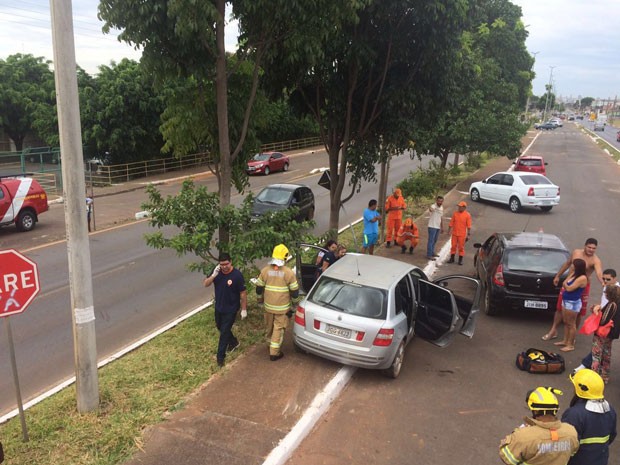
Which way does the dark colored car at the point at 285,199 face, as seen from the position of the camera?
facing the viewer and to the left of the viewer

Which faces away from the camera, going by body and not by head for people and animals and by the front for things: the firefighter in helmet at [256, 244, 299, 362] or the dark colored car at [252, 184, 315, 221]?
the firefighter in helmet

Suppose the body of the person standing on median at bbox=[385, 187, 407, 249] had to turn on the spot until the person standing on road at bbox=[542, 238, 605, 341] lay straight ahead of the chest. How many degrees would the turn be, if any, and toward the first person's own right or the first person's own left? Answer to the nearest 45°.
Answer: approximately 45° to the first person's own left

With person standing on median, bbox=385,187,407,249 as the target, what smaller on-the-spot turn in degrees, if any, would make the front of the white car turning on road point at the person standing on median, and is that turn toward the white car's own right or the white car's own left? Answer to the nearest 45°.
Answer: approximately 135° to the white car's own left

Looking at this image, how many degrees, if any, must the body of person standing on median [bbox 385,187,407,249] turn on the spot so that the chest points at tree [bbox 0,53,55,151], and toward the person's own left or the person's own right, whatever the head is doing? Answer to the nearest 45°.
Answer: approximately 135° to the person's own right

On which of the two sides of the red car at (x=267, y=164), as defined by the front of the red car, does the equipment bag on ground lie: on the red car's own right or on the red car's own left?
on the red car's own left

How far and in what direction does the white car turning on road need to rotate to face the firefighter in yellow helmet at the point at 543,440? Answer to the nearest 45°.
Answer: approximately 135° to its left

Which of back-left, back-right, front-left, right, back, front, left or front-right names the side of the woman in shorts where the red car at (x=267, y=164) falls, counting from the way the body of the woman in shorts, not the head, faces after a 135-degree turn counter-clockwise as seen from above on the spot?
back

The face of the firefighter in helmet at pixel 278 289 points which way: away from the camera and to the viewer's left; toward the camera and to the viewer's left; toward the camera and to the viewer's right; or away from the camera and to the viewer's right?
away from the camera and to the viewer's right

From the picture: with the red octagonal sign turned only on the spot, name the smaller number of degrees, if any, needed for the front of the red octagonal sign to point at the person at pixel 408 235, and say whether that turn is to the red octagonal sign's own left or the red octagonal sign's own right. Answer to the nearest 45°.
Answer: approximately 135° to the red octagonal sign's own left

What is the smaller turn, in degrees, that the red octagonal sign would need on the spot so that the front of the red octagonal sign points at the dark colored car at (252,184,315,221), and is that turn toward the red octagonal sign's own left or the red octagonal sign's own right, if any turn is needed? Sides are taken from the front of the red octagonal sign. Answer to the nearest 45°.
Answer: approximately 135° to the red octagonal sign's own left

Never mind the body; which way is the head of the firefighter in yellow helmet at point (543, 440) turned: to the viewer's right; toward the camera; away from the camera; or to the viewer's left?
away from the camera

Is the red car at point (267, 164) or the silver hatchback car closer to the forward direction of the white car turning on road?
the red car
